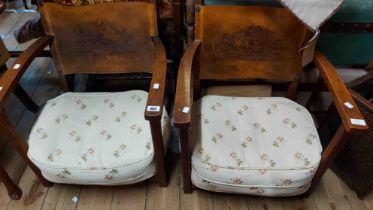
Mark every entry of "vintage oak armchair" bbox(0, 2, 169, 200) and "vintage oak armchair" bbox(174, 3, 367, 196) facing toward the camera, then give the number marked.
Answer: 2

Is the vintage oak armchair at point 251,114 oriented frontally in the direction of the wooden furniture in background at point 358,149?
no

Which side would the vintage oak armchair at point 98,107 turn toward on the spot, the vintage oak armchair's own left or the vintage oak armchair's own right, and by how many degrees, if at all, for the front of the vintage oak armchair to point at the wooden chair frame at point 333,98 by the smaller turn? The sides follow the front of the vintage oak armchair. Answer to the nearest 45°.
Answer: approximately 45° to the vintage oak armchair's own left

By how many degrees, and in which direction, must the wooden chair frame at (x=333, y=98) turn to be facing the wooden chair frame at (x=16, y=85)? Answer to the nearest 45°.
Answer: approximately 90° to its right

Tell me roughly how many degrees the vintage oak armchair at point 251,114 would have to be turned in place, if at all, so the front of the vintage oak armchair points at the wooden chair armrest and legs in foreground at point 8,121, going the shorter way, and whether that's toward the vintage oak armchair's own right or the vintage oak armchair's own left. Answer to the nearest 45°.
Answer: approximately 90° to the vintage oak armchair's own right

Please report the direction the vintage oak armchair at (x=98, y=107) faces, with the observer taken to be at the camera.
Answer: facing the viewer

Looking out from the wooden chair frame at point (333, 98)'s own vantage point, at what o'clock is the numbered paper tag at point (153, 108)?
The numbered paper tag is roughly at 2 o'clock from the wooden chair frame.

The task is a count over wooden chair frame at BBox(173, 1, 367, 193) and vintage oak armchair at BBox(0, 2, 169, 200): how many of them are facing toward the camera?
2

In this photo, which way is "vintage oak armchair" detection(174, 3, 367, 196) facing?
toward the camera
